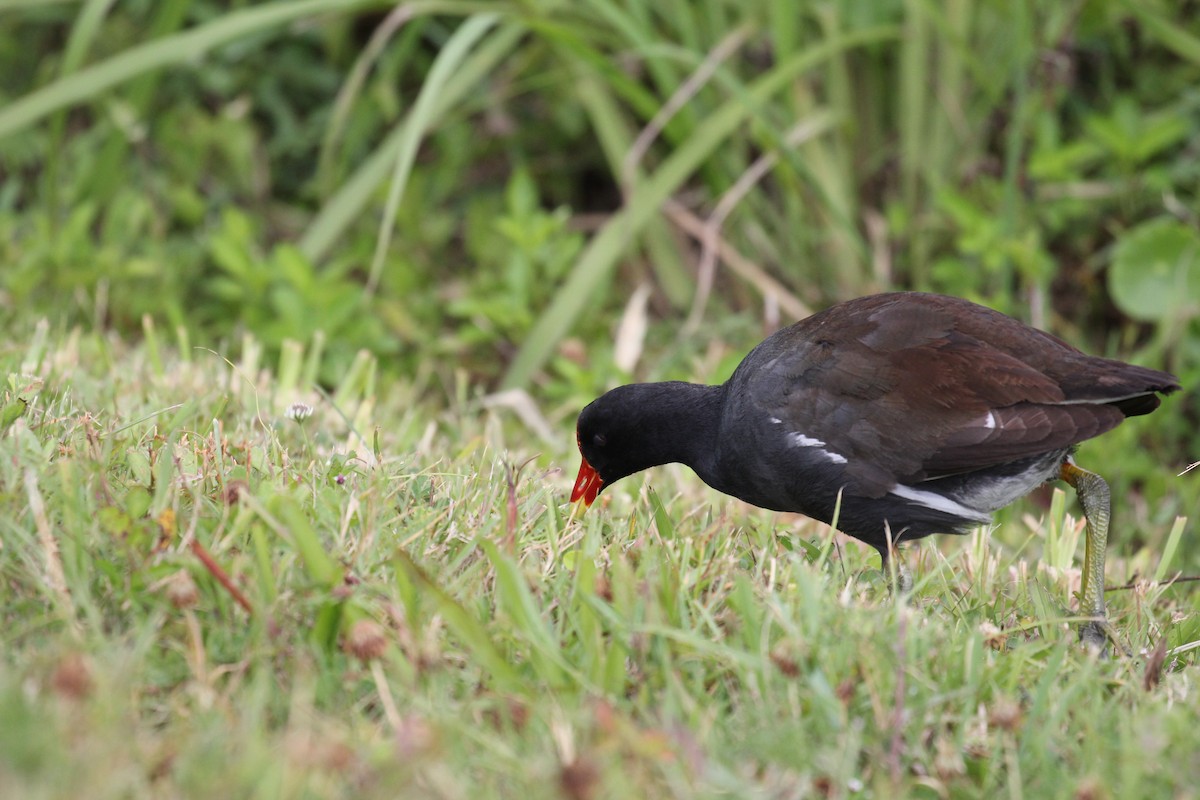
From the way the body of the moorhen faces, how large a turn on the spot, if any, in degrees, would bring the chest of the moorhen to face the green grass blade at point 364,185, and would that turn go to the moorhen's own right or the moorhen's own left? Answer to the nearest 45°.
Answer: approximately 45° to the moorhen's own right

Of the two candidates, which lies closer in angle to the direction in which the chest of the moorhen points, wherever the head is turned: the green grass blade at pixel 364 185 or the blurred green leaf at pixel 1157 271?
the green grass blade

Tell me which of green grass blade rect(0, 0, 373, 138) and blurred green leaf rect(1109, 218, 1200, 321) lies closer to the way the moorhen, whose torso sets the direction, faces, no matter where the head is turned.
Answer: the green grass blade

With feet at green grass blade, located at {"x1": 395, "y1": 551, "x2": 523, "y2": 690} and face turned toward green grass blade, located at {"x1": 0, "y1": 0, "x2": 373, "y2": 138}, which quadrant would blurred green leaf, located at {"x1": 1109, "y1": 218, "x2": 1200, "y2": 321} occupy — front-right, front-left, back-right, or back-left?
front-right

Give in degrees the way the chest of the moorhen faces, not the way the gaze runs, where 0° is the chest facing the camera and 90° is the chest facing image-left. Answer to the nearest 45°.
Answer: approximately 90°

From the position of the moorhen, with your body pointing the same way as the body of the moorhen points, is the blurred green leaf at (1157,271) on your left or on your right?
on your right

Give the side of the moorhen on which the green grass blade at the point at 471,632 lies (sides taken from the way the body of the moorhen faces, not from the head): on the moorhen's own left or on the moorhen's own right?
on the moorhen's own left

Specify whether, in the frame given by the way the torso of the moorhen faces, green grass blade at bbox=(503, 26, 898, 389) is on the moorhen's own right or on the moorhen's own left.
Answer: on the moorhen's own right

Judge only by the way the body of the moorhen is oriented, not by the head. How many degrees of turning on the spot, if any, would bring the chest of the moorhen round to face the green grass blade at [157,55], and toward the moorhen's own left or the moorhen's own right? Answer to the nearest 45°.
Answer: approximately 45° to the moorhen's own right
